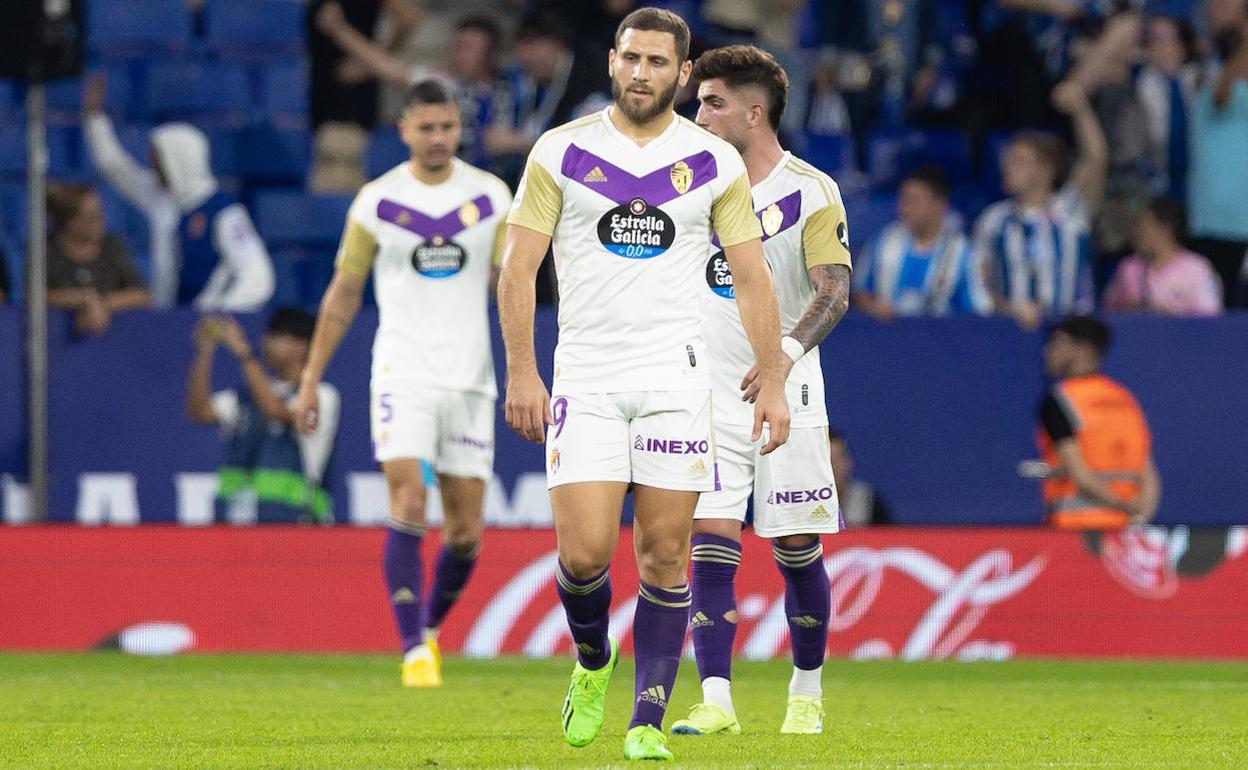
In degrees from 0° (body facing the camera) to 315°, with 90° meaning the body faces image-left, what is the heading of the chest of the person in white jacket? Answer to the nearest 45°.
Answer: approximately 45°

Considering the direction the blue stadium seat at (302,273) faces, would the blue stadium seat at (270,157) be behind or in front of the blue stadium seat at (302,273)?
behind

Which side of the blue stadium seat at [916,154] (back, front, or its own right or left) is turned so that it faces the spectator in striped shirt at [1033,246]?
front

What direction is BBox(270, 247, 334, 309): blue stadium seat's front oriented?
toward the camera

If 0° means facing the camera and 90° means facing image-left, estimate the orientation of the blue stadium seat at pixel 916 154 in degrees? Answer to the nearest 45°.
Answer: approximately 0°

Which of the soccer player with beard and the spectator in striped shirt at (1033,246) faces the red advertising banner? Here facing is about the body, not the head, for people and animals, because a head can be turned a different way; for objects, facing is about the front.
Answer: the spectator in striped shirt

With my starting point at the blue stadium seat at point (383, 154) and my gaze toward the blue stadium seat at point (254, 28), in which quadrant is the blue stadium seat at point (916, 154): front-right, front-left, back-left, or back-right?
back-right

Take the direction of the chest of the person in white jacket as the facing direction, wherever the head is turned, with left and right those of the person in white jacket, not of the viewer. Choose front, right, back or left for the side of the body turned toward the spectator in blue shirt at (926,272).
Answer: left

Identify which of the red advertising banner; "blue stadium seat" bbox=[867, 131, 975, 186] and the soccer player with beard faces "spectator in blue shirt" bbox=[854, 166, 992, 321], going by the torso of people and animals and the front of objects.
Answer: the blue stadium seat

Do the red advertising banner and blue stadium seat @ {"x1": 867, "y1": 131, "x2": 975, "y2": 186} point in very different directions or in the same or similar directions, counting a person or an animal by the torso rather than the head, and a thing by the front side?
same or similar directions

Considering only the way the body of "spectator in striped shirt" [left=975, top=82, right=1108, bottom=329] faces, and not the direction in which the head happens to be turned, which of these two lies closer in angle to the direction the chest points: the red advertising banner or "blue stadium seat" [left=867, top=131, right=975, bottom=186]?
the red advertising banner

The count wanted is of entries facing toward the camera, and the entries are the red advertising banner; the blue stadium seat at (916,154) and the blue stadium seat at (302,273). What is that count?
3

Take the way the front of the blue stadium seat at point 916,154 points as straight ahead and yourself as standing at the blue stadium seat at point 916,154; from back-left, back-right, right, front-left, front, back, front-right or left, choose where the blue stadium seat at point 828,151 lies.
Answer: front-right

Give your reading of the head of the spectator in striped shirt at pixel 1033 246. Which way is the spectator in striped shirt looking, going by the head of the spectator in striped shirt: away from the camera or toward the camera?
toward the camera

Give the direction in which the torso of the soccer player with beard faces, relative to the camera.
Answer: toward the camera
